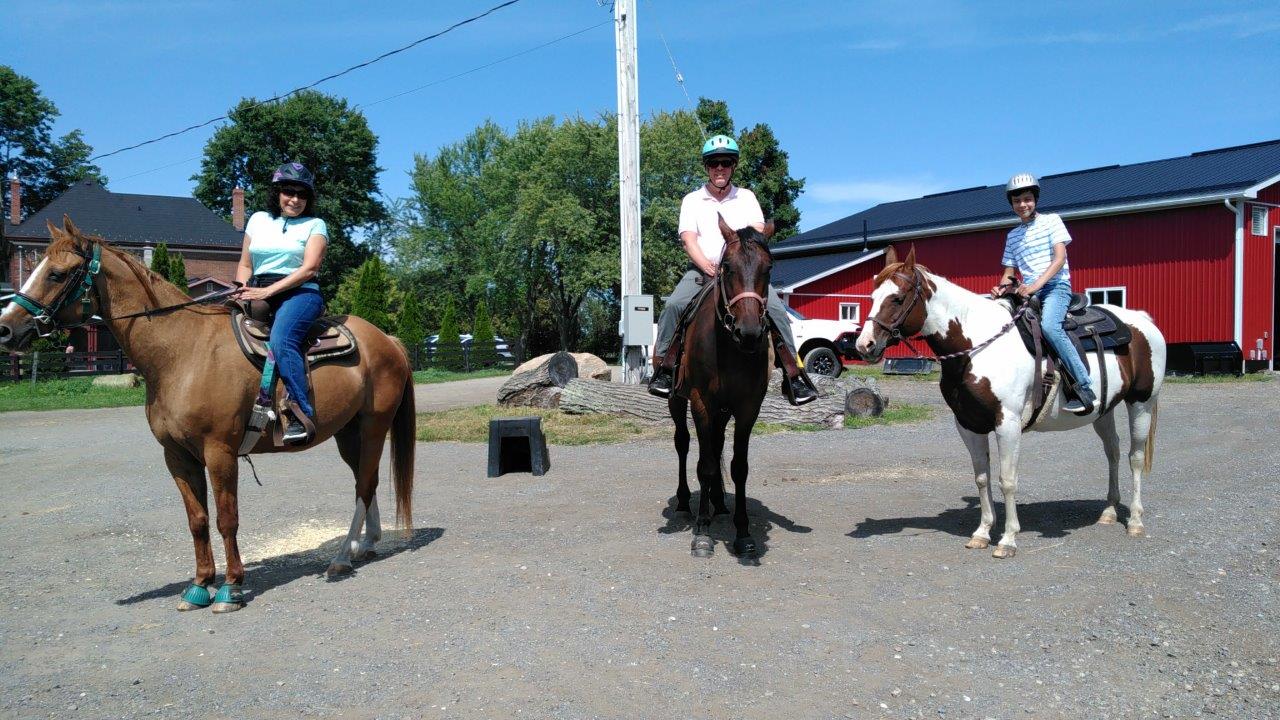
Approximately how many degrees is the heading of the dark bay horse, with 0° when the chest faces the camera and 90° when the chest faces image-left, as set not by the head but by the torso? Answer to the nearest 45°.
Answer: approximately 0°

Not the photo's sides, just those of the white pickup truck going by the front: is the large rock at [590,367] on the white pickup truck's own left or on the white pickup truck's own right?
on the white pickup truck's own right

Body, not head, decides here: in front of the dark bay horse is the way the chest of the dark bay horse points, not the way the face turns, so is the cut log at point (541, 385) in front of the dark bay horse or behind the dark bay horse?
behind

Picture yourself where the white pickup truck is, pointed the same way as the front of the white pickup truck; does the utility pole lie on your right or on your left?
on your right

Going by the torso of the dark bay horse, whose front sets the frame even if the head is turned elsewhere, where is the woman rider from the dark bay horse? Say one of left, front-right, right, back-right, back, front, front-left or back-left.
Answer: right

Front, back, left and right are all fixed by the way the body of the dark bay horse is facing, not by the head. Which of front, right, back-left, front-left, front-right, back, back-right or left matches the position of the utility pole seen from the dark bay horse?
back

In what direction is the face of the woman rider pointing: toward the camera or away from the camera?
toward the camera

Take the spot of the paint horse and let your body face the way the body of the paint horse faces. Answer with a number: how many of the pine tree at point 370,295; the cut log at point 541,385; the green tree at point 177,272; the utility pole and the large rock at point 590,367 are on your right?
5

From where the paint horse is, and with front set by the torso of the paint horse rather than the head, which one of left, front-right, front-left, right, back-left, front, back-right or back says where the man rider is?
front-right

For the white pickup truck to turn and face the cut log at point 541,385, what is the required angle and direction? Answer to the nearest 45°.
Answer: approximately 90° to its right

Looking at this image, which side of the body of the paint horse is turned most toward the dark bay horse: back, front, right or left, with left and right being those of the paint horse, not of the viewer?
front

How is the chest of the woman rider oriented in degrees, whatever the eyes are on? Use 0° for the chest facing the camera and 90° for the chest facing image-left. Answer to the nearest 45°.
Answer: approximately 45°

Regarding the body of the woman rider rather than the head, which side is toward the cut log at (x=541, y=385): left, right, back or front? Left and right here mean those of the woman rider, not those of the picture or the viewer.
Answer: back

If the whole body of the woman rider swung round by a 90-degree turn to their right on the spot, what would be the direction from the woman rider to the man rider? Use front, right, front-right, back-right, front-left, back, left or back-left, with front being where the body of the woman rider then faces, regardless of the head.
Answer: back-right

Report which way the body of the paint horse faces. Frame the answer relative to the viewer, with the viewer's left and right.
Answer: facing the viewer and to the left of the viewer

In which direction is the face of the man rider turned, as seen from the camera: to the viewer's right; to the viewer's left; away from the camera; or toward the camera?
toward the camera

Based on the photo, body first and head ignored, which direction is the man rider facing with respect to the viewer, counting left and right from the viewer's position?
facing the viewer
